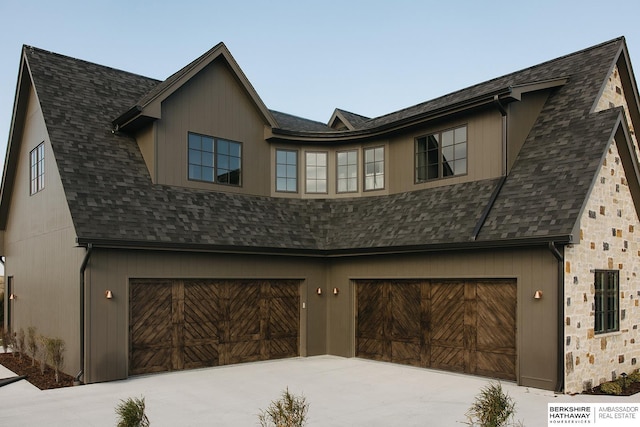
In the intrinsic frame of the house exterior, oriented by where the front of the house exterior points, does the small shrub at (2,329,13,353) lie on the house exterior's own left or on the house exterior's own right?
on the house exterior's own right

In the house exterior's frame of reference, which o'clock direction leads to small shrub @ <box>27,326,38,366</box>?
The small shrub is roughly at 3 o'clock from the house exterior.

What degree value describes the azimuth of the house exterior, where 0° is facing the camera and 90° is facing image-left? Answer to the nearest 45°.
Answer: approximately 0°

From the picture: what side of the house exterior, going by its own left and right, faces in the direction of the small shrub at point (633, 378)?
left

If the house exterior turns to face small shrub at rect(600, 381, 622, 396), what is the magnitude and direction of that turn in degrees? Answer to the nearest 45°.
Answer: approximately 45° to its left
